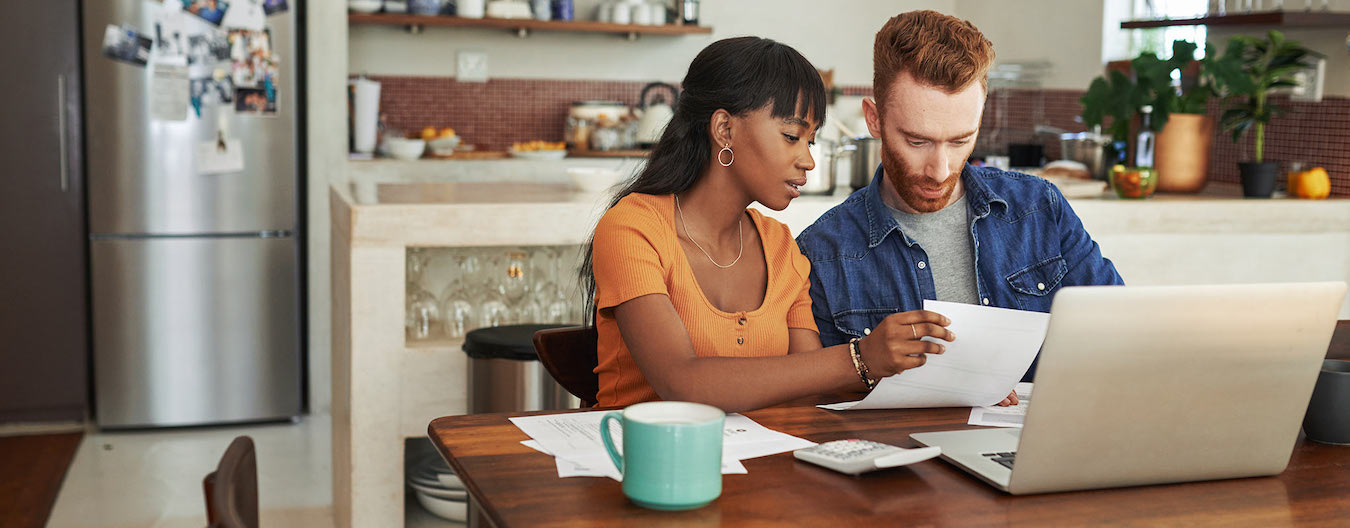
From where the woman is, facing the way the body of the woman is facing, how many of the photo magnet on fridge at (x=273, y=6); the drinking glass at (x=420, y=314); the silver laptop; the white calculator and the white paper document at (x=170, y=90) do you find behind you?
3

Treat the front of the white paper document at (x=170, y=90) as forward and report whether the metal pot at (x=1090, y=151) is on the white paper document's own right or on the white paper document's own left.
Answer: on the white paper document's own left

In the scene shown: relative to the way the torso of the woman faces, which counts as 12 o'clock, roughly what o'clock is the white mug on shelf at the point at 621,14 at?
The white mug on shelf is roughly at 7 o'clock from the woman.

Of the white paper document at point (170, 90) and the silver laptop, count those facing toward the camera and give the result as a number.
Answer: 1

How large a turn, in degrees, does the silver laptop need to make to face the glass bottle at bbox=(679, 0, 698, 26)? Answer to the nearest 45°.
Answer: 0° — it already faces it

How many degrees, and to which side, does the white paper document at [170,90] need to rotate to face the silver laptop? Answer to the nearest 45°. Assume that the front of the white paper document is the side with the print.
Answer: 0° — it already faces it

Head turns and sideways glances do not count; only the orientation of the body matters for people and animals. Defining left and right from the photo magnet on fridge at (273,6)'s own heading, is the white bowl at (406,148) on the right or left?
on its left

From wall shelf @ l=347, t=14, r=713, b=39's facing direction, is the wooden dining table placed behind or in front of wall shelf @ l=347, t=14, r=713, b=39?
in front

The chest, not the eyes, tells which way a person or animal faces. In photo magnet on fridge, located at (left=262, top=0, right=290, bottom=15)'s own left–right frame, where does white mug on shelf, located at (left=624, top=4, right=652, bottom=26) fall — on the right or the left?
on its left

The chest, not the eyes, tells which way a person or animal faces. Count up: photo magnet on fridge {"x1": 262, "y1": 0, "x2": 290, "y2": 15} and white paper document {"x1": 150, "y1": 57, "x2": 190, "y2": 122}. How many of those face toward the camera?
2

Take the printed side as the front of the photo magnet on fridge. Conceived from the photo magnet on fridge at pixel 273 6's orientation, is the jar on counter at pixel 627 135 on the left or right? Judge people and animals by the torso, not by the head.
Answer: on its left

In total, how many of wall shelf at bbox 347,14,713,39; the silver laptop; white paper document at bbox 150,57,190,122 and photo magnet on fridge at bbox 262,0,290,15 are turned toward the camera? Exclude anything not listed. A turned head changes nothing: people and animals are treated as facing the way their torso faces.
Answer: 3
